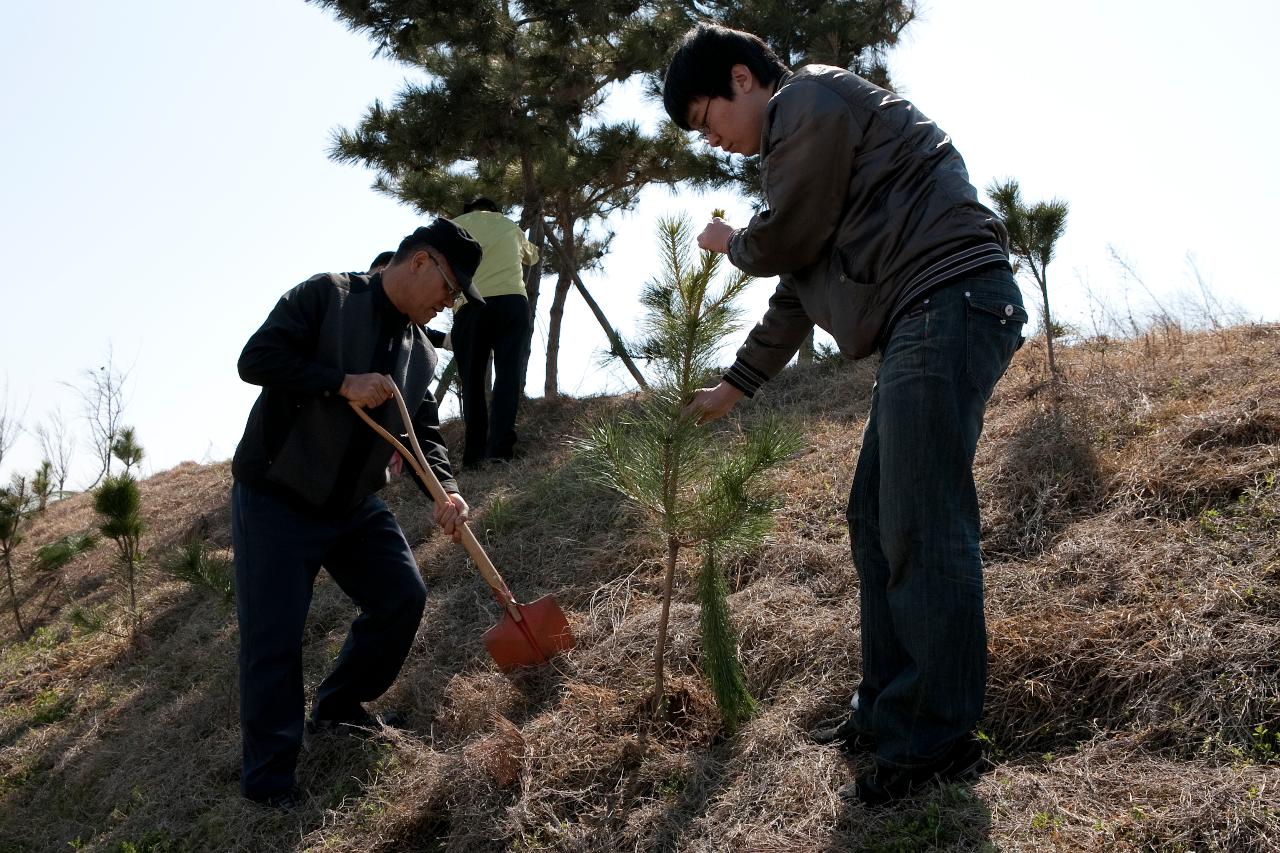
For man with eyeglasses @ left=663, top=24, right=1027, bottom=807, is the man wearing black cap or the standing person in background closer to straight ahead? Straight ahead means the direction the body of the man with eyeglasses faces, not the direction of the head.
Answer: the man wearing black cap

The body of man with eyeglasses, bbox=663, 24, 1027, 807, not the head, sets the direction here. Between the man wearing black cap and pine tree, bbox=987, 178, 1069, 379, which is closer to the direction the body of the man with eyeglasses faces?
the man wearing black cap

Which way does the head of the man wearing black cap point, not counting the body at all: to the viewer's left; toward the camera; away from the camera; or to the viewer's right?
to the viewer's right

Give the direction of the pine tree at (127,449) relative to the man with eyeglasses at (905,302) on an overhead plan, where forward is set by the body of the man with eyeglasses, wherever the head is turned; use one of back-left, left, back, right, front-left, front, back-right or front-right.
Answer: front-right

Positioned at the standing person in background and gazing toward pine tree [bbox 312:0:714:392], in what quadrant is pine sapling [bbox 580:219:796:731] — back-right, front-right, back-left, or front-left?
back-right

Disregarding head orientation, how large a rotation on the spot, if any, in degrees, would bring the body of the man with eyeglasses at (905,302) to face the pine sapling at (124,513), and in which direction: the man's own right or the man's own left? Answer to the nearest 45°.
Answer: approximately 45° to the man's own right

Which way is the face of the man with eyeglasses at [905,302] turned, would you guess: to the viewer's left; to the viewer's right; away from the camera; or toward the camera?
to the viewer's left

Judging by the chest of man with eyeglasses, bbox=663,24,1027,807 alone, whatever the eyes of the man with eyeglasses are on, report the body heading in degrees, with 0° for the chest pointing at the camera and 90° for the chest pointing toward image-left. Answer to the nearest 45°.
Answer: approximately 90°
